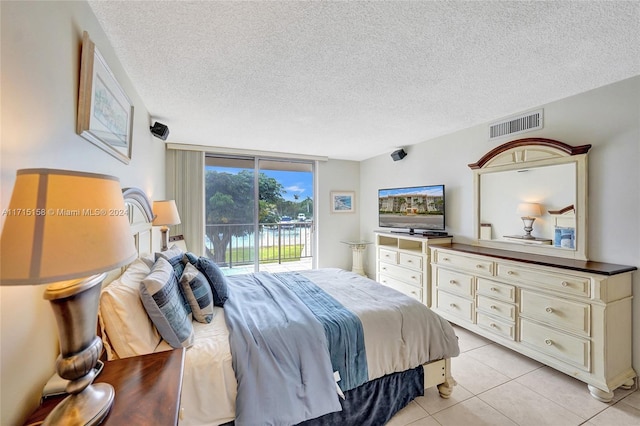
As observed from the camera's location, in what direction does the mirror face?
facing the viewer and to the left of the viewer

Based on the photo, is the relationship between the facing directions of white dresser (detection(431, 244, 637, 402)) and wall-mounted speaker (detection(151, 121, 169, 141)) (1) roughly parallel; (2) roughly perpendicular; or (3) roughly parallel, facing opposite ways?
roughly parallel, facing opposite ways

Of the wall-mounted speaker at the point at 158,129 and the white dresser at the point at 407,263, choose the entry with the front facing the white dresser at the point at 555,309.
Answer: the wall-mounted speaker

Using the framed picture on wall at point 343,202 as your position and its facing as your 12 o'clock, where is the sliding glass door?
The sliding glass door is roughly at 2 o'clock from the framed picture on wall.

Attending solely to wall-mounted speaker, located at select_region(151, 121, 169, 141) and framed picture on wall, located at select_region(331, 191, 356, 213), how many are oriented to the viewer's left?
0

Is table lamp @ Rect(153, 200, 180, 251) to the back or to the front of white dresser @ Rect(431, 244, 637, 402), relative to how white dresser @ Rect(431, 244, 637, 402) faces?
to the front

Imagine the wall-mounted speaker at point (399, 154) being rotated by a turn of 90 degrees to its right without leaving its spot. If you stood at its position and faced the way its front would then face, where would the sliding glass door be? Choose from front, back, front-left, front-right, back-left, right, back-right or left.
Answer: front-left

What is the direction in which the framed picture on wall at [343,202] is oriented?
toward the camera

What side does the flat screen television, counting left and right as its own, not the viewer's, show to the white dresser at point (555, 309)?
left

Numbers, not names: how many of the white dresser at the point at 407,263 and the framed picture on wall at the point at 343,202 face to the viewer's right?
0

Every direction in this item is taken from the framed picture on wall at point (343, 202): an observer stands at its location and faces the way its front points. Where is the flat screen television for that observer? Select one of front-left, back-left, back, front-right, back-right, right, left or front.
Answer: front-left

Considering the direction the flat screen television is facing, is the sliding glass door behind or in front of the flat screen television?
in front

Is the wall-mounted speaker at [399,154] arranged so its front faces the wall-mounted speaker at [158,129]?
yes
